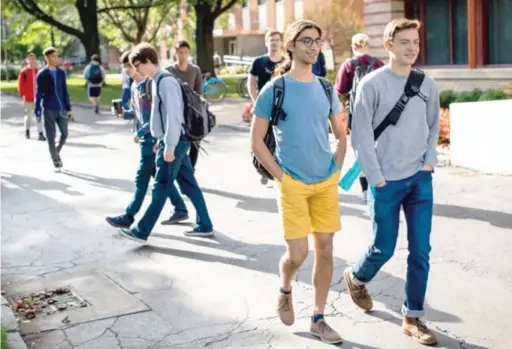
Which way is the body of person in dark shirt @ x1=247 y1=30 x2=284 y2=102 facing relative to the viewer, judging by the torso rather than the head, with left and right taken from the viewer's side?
facing the viewer

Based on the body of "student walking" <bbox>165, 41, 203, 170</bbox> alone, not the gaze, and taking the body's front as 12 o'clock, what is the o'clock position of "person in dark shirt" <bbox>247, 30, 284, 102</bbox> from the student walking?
The person in dark shirt is roughly at 9 o'clock from the student walking.

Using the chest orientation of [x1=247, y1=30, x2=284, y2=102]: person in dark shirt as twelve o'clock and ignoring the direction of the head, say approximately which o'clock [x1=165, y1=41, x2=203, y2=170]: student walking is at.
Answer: The student walking is roughly at 3 o'clock from the person in dark shirt.

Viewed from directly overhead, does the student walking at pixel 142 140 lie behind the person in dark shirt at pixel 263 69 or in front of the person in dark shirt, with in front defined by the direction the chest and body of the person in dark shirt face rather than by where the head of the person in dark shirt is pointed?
in front

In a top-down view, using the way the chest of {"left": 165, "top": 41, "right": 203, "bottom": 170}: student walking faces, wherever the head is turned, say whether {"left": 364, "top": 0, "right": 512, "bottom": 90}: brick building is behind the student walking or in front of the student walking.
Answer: behind

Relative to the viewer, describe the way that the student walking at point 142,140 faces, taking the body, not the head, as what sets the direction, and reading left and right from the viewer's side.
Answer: facing to the left of the viewer

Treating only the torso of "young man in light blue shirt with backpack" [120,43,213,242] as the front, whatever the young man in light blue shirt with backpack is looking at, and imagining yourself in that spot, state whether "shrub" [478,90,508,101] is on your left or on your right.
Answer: on your right

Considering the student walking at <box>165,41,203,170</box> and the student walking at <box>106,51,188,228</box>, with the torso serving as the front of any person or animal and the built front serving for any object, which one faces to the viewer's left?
the student walking at <box>106,51,188,228</box>

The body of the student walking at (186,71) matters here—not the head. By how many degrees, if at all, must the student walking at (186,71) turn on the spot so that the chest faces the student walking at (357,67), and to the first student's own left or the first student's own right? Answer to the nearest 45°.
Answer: approximately 45° to the first student's own left

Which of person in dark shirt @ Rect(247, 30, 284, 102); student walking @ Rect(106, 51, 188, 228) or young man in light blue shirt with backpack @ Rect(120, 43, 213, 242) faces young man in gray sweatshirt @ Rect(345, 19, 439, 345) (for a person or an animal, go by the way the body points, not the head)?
the person in dark shirt

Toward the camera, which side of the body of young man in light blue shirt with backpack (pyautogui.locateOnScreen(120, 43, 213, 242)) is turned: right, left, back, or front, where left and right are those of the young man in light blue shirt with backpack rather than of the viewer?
left

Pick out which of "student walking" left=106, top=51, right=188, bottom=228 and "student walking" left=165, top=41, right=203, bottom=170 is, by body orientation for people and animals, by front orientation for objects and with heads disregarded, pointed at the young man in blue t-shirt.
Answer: "student walking" left=165, top=41, right=203, bottom=170

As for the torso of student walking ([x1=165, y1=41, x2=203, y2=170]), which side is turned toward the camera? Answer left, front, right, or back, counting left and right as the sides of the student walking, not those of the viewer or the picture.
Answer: front

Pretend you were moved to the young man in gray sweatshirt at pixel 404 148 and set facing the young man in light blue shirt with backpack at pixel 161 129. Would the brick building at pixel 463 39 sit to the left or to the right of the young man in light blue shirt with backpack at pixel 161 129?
right

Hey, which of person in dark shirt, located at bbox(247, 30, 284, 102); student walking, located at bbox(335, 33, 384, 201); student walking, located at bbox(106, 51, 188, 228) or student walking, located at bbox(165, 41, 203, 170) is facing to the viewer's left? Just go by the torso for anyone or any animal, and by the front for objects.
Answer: student walking, located at bbox(106, 51, 188, 228)
